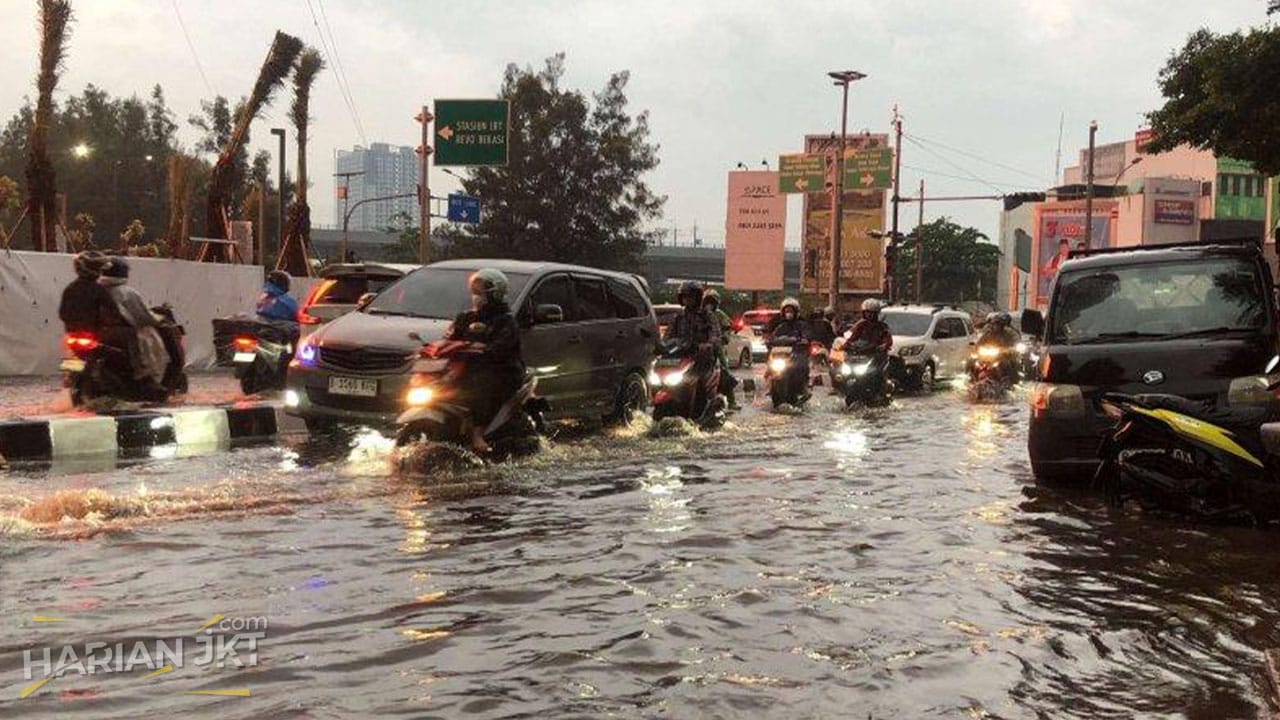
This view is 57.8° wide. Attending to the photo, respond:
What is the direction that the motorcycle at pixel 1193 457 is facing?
to the viewer's right

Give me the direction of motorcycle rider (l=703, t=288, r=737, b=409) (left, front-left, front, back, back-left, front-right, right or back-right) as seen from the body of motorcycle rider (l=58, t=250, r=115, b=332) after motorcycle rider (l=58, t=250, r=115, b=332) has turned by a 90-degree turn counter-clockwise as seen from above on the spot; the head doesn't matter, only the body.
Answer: back-right

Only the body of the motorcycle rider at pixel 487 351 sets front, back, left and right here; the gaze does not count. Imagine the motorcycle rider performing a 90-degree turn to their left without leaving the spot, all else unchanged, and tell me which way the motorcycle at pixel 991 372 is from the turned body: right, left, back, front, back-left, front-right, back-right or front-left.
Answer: left

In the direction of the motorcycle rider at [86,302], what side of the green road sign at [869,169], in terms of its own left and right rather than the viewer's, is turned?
front

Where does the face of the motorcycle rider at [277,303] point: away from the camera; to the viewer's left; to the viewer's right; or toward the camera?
away from the camera

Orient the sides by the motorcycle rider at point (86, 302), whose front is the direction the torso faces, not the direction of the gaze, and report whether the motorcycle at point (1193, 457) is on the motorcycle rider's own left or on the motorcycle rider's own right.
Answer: on the motorcycle rider's own right

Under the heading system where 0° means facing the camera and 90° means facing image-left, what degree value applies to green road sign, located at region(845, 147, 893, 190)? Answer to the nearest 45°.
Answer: approximately 0°

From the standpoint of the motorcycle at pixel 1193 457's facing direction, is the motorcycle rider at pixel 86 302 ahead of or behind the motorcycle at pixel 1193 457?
behind

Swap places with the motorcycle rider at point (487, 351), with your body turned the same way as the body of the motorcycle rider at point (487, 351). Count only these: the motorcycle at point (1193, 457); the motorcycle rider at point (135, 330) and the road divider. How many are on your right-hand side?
2

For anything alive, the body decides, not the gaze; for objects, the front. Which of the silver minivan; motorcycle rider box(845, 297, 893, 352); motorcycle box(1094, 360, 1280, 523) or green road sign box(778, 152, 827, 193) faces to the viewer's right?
the motorcycle

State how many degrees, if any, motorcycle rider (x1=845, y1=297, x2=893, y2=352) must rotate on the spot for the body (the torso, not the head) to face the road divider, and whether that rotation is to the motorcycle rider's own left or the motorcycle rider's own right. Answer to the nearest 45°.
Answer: approximately 45° to the motorcycle rider's own right

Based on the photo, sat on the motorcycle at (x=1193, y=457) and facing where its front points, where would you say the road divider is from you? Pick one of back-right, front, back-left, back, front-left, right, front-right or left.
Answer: back

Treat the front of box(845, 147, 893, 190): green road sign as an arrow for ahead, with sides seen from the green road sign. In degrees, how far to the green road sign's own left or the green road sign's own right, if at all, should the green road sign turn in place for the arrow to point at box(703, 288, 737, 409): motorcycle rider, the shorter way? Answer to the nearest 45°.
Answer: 0° — it already faces them

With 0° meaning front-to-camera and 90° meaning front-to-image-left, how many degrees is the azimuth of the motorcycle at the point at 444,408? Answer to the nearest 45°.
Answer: approximately 45°

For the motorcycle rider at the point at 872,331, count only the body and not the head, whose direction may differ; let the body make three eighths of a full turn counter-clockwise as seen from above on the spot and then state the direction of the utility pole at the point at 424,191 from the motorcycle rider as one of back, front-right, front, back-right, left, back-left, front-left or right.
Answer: left
